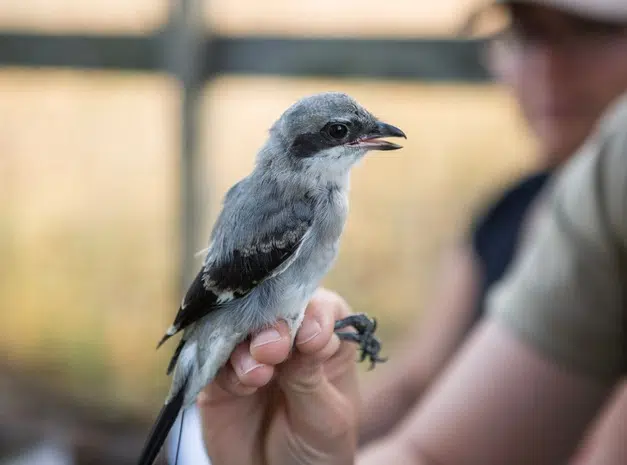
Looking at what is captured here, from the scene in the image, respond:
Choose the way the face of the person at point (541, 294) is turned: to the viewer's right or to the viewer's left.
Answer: to the viewer's left

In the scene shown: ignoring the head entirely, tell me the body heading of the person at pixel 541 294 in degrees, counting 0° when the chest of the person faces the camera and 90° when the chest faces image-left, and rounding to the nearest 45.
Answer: approximately 45°

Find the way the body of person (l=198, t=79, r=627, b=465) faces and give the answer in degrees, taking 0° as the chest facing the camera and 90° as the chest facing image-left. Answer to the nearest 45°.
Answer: approximately 45°

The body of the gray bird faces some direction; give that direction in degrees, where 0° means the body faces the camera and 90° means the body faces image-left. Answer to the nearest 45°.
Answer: approximately 270°
